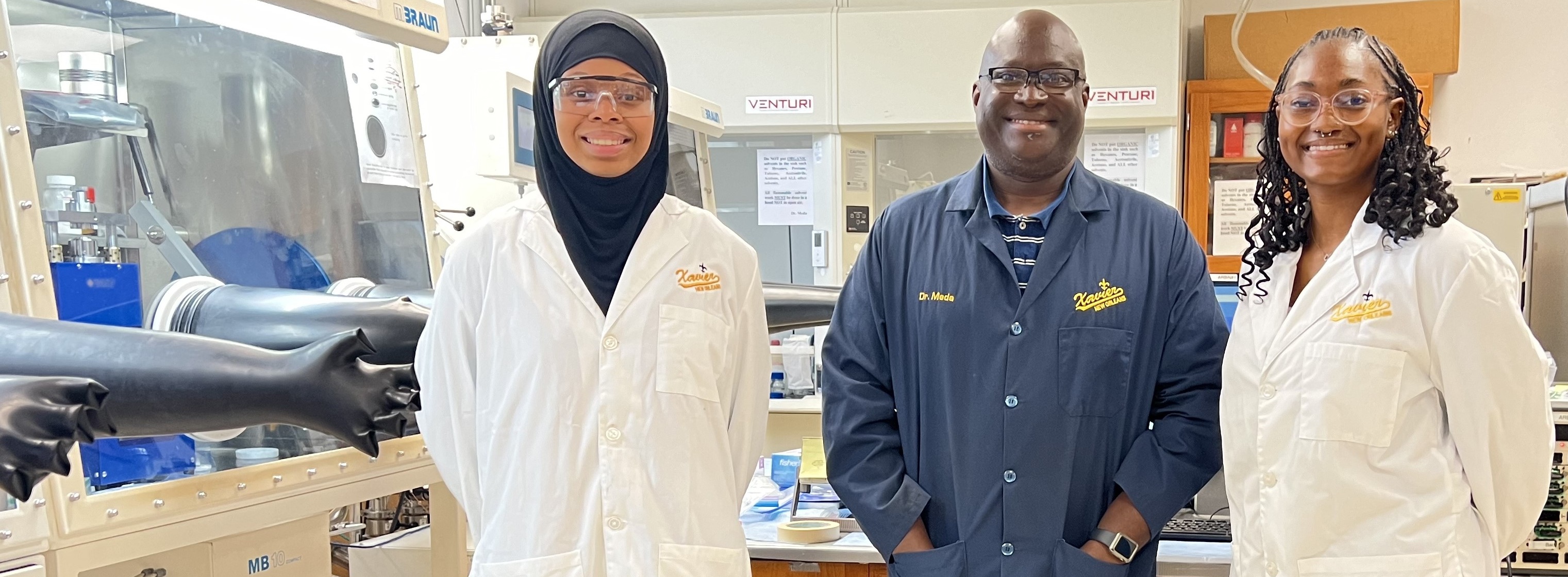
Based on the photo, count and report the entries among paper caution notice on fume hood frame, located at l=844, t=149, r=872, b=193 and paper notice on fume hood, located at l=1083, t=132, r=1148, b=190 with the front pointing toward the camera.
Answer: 2

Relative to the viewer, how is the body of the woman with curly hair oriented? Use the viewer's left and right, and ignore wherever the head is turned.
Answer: facing the viewer and to the left of the viewer

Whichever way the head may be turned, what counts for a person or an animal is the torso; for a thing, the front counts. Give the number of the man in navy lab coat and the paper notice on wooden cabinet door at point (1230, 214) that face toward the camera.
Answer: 2

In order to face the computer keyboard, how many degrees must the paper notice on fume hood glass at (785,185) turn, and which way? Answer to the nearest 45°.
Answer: approximately 45° to its left

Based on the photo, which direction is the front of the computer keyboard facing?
toward the camera

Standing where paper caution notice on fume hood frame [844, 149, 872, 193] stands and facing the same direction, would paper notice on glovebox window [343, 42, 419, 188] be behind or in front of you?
in front

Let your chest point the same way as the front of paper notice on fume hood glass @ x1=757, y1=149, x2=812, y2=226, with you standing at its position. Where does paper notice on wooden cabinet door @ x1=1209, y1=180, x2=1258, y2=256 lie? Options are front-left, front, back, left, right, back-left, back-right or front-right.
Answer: left

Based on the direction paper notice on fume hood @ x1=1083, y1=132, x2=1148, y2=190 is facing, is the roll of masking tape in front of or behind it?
in front

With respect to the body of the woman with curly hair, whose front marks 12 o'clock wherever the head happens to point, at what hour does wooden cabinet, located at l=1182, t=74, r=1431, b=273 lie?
The wooden cabinet is roughly at 4 o'clock from the woman with curly hair.

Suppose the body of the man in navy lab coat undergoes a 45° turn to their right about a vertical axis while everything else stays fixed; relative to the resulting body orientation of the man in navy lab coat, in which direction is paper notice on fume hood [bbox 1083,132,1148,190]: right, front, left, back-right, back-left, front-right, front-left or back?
back-right

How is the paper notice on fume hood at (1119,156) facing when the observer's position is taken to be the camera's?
facing the viewer
